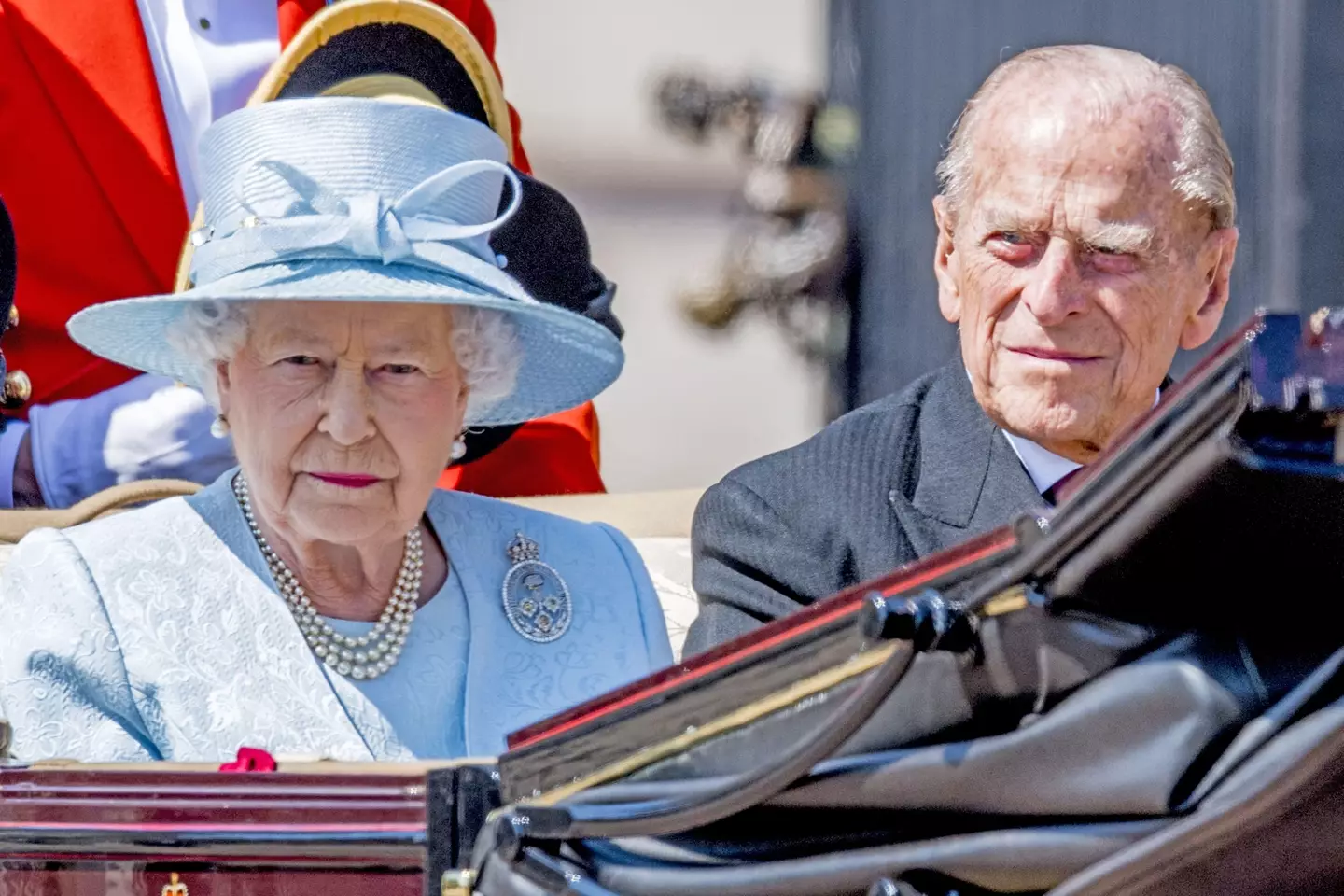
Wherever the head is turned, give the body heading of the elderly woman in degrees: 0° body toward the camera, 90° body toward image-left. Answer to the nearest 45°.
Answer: approximately 0°

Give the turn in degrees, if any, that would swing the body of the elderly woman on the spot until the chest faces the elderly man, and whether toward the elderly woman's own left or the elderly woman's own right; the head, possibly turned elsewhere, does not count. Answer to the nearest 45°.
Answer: approximately 90° to the elderly woman's own left
